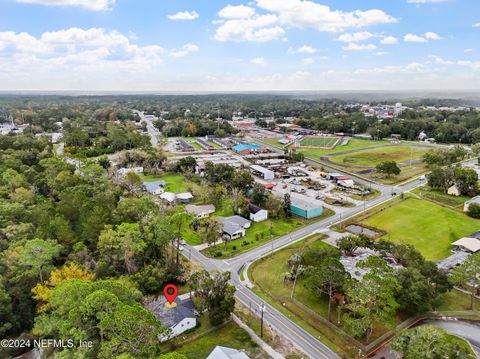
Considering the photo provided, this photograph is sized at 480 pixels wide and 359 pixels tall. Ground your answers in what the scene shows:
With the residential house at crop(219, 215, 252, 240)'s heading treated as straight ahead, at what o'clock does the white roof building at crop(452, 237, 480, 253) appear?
The white roof building is roughly at 11 o'clock from the residential house.

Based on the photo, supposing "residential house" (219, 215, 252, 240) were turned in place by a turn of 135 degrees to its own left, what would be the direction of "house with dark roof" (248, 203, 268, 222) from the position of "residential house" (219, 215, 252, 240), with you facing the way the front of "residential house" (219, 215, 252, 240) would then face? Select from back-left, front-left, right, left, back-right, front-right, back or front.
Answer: front-right

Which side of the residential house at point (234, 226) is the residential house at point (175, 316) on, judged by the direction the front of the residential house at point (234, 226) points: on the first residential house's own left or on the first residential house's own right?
on the first residential house's own right

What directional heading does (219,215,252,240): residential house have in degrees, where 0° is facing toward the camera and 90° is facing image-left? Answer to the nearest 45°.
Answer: approximately 315°

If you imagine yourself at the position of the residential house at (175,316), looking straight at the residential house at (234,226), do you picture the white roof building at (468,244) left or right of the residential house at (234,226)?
right
